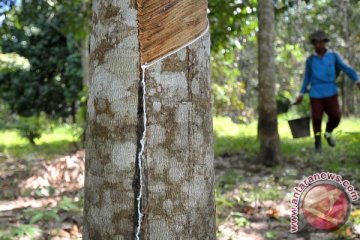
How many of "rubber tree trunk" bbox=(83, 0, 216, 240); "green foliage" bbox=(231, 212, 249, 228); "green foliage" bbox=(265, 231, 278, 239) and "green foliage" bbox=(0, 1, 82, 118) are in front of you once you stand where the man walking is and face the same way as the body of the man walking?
3

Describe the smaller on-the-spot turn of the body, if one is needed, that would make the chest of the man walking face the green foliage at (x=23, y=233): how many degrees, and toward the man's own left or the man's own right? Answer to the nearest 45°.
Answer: approximately 45° to the man's own right

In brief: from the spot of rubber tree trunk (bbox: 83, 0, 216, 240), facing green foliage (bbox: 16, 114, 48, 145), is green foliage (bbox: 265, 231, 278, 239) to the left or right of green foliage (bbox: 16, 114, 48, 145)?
right

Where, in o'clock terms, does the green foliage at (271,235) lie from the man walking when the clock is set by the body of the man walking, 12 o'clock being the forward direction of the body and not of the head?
The green foliage is roughly at 12 o'clock from the man walking.

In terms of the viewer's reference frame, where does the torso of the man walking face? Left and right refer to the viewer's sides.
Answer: facing the viewer

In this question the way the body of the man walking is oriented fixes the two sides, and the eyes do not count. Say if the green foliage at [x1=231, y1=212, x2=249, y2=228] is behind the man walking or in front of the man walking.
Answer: in front

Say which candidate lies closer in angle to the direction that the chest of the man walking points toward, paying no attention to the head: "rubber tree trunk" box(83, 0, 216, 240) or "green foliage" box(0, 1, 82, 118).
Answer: the rubber tree trunk

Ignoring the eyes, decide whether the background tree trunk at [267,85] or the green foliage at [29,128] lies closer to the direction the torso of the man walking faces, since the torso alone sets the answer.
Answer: the background tree trunk

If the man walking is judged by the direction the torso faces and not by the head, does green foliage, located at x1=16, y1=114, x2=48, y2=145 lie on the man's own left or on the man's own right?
on the man's own right

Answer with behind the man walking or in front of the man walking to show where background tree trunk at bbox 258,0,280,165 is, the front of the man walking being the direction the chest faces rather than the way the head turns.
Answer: in front
